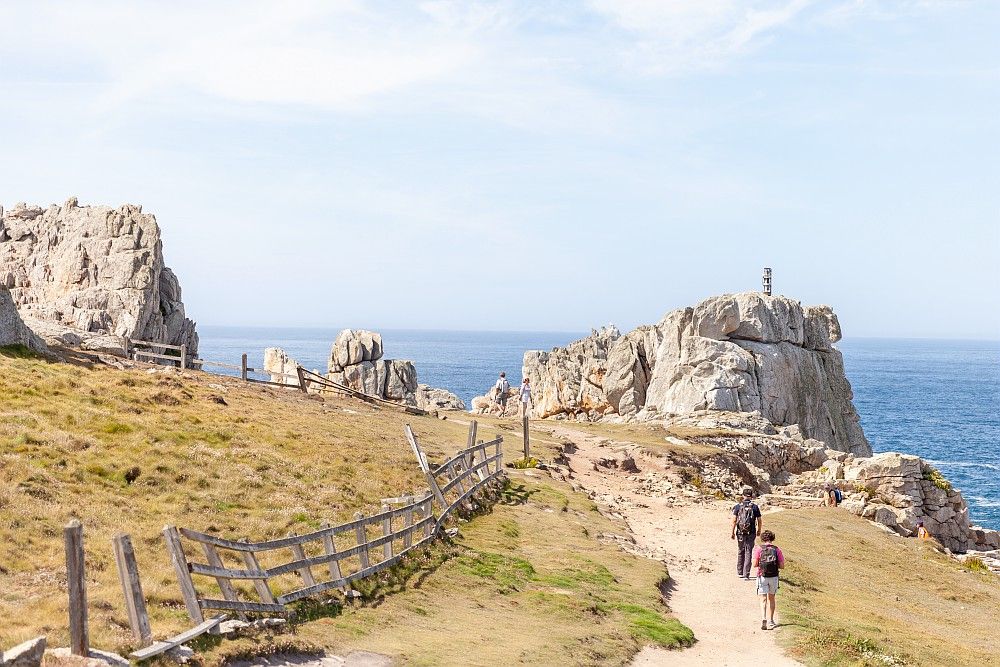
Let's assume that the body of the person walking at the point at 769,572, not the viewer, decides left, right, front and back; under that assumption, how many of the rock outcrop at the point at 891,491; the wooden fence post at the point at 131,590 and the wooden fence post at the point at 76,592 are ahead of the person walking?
1

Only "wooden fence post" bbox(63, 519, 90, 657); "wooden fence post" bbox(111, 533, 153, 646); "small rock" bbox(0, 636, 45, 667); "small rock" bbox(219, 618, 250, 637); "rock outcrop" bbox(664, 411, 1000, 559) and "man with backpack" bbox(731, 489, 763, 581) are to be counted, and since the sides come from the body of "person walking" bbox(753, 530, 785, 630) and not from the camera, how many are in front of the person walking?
2

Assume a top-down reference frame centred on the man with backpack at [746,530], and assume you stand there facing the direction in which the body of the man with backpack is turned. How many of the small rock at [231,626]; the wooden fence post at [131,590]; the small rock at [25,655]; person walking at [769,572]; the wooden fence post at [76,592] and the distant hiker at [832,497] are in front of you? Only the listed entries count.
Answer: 1

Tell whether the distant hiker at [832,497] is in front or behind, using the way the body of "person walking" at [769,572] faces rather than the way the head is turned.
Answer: in front

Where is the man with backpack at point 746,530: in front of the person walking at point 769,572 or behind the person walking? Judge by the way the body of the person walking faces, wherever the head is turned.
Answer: in front

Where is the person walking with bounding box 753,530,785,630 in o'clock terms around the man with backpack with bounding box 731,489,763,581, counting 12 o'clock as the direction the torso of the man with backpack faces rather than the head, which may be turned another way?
The person walking is roughly at 6 o'clock from the man with backpack.

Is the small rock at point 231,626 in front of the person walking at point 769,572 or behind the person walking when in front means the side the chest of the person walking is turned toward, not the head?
behind

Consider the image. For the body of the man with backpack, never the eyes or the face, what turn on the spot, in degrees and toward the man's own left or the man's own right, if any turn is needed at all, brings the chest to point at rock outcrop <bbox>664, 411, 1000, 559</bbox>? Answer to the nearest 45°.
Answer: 0° — they already face it

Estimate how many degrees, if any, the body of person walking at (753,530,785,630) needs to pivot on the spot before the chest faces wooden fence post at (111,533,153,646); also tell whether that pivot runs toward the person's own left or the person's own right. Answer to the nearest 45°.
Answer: approximately 135° to the person's own left

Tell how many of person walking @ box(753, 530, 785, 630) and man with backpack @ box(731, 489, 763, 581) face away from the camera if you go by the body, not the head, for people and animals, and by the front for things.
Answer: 2

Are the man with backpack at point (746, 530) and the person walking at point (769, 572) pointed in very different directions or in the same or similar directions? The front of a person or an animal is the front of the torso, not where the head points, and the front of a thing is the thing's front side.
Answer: same or similar directions

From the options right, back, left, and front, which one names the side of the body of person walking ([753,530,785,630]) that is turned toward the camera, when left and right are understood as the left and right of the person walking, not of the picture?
back

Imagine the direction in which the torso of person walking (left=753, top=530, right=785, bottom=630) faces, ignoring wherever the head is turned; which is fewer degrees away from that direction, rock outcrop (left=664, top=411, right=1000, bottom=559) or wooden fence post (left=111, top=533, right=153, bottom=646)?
the rock outcrop

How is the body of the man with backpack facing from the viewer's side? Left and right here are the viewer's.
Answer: facing away from the viewer
